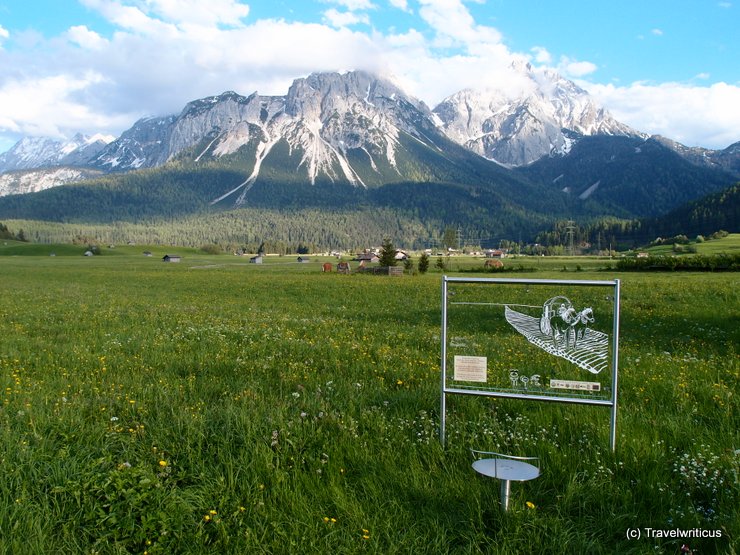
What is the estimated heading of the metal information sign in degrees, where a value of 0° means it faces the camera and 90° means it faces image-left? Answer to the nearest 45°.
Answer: approximately 0°

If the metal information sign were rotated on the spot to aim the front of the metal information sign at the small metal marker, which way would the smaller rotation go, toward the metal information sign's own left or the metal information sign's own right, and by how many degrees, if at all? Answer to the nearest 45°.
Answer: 0° — it already faces it
